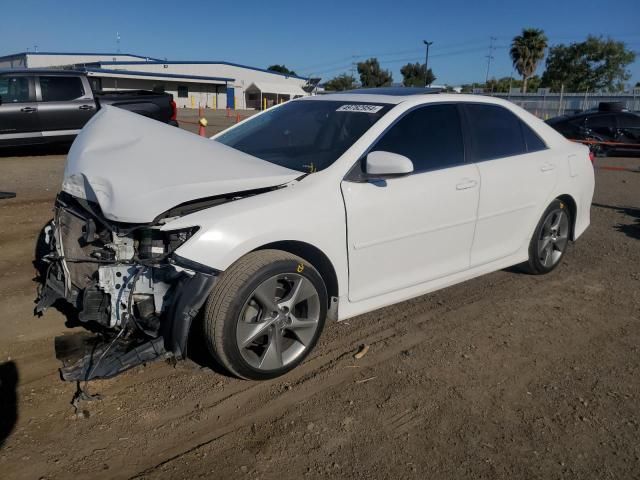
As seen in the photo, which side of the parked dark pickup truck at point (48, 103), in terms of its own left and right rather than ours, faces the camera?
left

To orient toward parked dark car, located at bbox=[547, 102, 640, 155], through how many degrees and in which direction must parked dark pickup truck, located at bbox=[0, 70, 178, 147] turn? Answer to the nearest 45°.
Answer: approximately 180°
